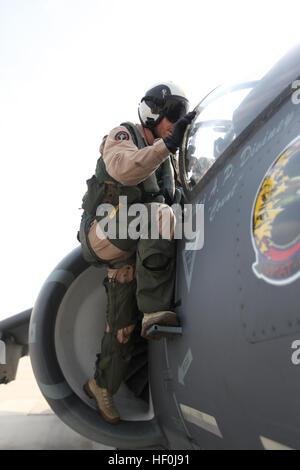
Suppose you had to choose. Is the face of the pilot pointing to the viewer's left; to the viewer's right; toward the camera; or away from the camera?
to the viewer's right

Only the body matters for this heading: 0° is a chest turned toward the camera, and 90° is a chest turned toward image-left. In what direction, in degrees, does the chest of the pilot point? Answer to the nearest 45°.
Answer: approximately 270°
